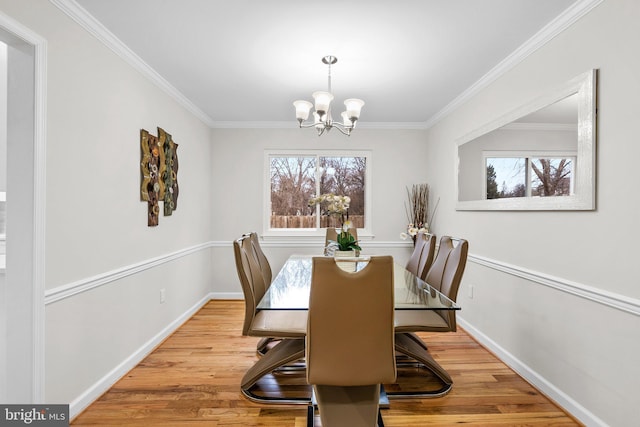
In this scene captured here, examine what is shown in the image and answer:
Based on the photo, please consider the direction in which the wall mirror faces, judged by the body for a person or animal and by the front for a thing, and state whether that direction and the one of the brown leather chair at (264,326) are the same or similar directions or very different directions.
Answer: very different directions

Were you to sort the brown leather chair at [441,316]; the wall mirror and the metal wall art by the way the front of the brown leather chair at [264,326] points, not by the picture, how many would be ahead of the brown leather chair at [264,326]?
2

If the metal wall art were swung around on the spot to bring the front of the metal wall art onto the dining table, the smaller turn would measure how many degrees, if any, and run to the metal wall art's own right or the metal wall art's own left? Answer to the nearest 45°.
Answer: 0° — it already faces it

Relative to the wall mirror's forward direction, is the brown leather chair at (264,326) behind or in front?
in front

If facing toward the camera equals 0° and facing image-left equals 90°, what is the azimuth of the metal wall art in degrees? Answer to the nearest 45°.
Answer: approximately 315°

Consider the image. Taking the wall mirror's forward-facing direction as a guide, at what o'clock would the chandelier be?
The chandelier is roughly at 1 o'clock from the wall mirror.

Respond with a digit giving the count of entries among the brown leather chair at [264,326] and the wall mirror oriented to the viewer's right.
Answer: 1

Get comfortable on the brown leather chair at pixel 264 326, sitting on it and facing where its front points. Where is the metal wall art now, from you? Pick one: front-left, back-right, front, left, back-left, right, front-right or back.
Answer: back-left

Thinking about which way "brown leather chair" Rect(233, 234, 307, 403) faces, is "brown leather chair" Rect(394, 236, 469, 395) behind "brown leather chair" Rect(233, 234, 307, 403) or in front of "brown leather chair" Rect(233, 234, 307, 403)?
in front

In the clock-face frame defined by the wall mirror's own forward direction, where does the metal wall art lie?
The metal wall art is roughly at 1 o'clock from the wall mirror.

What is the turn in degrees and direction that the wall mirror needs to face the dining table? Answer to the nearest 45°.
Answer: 0° — it already faces it

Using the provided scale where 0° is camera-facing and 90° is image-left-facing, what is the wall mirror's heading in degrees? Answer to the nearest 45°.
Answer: approximately 45°

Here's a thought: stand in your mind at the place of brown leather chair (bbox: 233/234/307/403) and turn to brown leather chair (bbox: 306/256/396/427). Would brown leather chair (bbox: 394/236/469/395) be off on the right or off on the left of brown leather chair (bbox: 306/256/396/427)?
left

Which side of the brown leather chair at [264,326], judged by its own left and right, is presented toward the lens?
right

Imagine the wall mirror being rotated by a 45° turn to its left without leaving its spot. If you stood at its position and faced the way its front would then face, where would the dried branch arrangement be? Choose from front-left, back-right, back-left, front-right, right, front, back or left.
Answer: back-right
